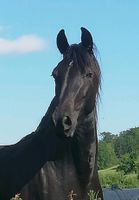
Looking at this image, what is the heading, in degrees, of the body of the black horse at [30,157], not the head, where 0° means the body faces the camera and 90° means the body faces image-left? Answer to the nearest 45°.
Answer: approximately 270°
